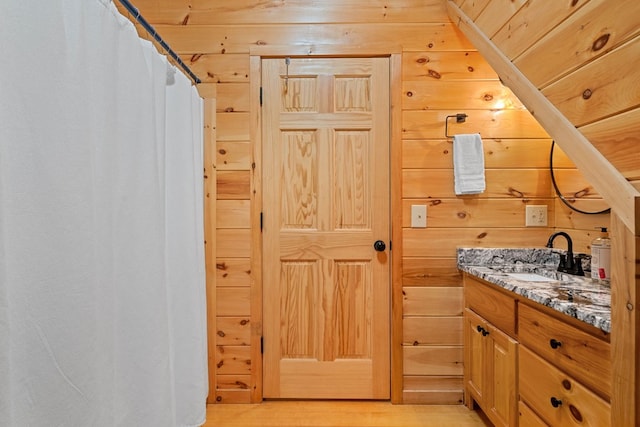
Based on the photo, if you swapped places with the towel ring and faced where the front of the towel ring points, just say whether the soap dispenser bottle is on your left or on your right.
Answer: on your left

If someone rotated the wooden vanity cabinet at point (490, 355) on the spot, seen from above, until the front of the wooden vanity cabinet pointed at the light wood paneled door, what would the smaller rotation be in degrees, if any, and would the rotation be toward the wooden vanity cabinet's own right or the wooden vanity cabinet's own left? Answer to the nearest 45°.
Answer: approximately 45° to the wooden vanity cabinet's own right

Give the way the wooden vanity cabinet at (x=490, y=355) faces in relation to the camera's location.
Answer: facing the viewer and to the left of the viewer

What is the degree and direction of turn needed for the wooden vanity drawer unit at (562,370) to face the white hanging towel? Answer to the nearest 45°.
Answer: approximately 90° to its right

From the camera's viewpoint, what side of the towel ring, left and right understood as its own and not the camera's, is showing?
front

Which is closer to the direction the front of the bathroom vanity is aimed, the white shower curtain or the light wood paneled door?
the white shower curtain

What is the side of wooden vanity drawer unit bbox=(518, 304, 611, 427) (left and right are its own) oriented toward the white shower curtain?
front

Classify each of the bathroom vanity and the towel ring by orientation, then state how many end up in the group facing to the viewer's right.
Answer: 0
